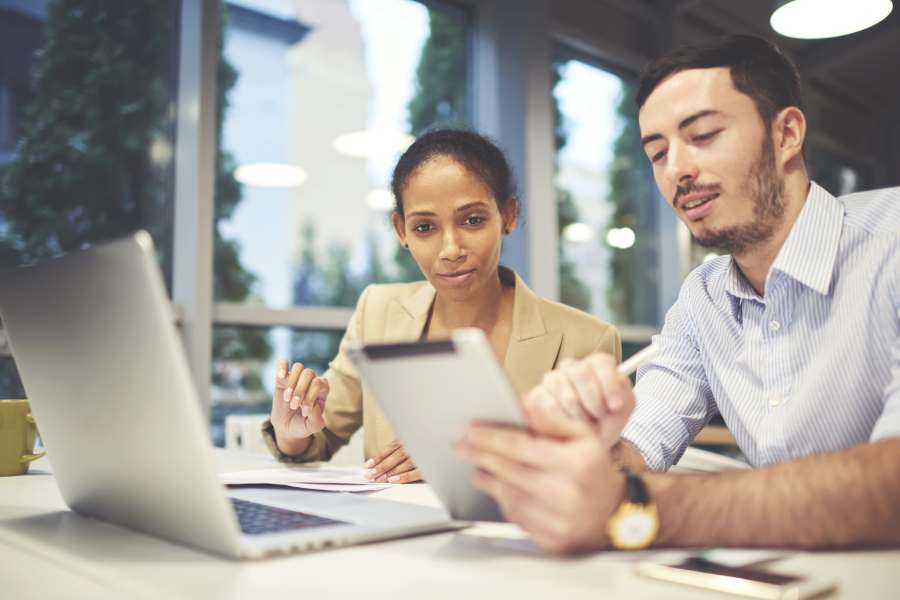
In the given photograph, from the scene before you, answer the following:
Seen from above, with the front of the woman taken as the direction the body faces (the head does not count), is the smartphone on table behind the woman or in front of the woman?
in front

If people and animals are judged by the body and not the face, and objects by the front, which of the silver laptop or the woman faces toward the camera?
the woman

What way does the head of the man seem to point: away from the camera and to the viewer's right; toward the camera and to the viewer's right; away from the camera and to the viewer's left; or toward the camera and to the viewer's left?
toward the camera and to the viewer's left

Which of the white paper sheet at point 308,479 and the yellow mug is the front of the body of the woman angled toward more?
the white paper sheet

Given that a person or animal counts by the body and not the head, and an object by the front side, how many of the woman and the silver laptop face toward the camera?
1

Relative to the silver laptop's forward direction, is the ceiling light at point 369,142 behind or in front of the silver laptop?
in front

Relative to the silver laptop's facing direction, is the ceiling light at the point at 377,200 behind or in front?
in front

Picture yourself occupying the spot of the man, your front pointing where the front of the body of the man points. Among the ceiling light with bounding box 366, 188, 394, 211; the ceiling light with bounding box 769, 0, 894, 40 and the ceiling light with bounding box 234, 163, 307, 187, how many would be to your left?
0

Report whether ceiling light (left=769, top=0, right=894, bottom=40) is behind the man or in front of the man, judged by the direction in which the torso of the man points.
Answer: behind

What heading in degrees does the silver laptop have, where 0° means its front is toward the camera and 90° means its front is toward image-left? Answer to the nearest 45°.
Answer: approximately 225°

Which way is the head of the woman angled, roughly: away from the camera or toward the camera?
toward the camera

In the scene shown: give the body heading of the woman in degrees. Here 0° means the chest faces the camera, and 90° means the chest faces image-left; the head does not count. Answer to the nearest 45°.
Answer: approximately 0°

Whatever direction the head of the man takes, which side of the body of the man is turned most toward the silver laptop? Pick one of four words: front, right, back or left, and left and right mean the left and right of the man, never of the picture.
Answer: front
